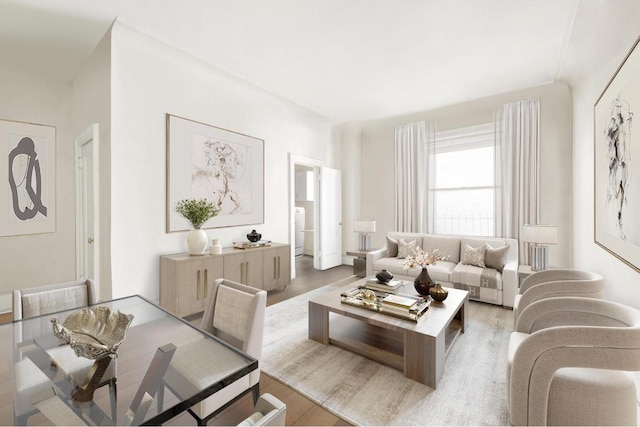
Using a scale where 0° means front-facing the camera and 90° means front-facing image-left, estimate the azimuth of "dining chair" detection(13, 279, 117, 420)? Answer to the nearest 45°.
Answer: approximately 315°

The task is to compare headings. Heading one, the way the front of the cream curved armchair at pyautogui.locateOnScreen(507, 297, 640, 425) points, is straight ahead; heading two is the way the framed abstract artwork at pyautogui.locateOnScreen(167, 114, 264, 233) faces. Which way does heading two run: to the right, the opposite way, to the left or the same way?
the opposite way

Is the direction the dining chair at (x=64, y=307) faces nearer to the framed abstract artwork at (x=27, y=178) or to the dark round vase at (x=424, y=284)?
the dark round vase

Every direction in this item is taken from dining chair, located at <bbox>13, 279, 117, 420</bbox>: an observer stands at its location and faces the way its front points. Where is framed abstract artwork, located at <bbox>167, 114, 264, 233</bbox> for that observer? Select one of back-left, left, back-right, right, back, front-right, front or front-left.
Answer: left

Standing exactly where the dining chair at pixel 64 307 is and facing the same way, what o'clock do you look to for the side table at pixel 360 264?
The side table is roughly at 10 o'clock from the dining chair.

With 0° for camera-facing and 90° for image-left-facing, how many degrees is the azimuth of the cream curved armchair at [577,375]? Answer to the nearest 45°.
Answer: approximately 90°

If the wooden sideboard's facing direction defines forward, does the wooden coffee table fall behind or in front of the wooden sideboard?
in front

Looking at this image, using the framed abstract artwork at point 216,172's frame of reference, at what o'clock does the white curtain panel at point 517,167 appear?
The white curtain panel is roughly at 11 o'clock from the framed abstract artwork.

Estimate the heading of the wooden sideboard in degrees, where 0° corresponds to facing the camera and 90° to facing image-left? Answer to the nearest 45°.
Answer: approximately 315°

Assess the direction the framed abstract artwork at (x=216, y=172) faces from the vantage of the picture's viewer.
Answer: facing the viewer and to the right of the viewer

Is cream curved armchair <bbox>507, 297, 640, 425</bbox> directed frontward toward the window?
no

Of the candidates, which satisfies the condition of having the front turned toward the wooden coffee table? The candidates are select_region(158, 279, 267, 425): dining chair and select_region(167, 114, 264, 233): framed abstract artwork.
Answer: the framed abstract artwork

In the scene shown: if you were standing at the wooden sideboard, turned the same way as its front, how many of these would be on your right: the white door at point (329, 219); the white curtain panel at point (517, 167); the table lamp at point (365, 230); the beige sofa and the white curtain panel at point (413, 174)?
0

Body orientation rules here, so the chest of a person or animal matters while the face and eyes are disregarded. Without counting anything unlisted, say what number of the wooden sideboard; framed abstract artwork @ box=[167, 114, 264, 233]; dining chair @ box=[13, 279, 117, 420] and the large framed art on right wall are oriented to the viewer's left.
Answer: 1

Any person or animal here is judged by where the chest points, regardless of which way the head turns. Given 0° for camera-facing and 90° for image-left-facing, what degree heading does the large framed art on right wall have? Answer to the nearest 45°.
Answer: approximately 90°

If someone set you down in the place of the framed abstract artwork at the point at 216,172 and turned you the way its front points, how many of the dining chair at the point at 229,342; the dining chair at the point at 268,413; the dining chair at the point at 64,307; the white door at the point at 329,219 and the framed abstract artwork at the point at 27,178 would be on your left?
1
